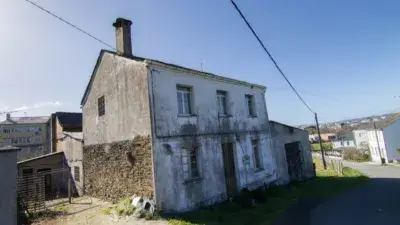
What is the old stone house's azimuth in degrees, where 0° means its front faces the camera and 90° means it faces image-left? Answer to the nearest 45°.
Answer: approximately 315°

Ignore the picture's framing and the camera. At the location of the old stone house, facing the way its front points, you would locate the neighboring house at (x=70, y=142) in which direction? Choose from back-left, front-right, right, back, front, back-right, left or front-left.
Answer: back

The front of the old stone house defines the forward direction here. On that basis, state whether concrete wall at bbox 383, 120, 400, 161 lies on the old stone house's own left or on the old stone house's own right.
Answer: on the old stone house's own left

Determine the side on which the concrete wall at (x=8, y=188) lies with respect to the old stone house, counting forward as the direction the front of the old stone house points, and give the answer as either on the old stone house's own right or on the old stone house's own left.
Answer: on the old stone house's own right

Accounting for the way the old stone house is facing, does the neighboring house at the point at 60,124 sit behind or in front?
behind

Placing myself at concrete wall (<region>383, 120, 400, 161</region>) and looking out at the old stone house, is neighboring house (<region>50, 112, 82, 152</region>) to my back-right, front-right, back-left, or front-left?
front-right

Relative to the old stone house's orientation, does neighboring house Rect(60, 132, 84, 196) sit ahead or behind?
behind

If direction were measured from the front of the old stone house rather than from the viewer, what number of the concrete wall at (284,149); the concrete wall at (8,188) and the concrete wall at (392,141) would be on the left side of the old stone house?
2

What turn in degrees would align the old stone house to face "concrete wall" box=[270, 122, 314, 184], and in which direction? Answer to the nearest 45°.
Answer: approximately 90° to its left
